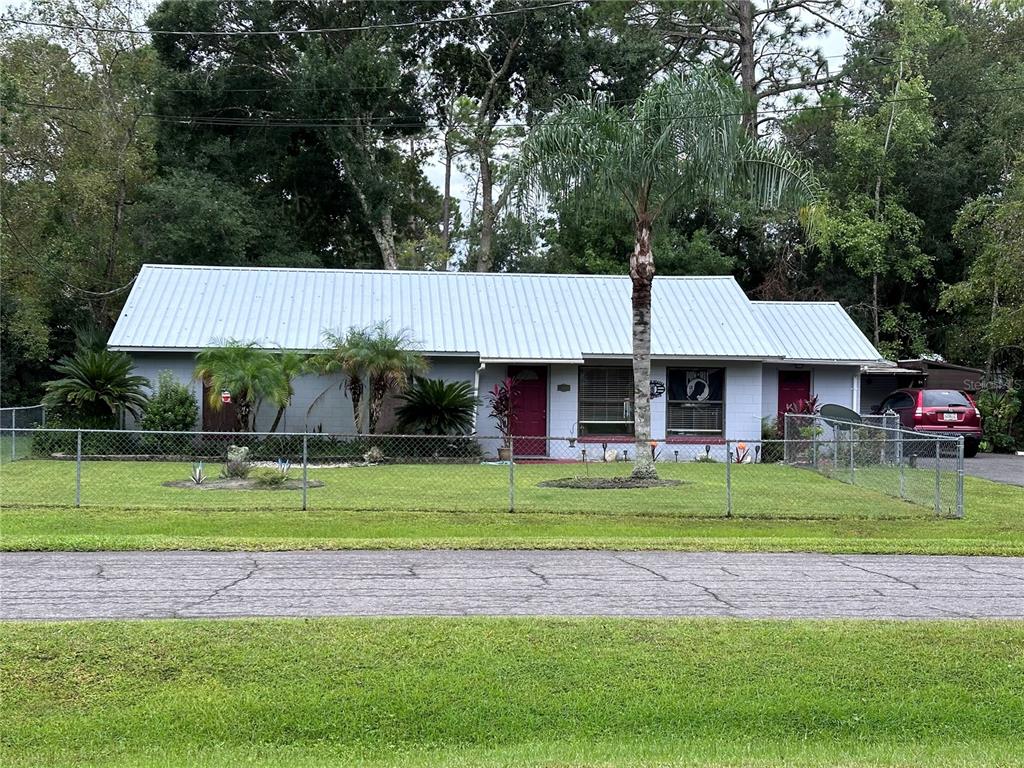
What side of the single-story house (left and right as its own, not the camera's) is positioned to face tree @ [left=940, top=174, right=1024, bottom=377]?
left

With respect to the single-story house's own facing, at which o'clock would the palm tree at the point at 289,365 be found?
The palm tree is roughly at 2 o'clock from the single-story house.

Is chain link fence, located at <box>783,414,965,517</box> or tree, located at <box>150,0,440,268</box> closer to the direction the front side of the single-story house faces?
the chain link fence

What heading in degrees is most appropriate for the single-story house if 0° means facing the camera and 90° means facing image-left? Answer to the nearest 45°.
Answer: approximately 0°

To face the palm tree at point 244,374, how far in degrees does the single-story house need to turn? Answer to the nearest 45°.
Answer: approximately 45° to its right

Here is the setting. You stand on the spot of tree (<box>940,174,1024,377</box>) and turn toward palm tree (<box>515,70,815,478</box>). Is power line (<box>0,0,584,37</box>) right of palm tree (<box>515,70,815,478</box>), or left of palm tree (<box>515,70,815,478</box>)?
right

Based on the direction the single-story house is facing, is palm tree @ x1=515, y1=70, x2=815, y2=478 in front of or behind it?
in front

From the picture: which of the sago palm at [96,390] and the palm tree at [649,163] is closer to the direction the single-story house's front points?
the palm tree

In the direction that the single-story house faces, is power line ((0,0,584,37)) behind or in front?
behind

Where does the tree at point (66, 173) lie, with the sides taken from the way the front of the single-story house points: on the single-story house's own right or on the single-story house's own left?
on the single-story house's own right

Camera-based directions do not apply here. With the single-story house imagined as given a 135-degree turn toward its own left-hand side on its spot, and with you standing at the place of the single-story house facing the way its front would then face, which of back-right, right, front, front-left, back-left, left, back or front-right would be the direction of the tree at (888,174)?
front

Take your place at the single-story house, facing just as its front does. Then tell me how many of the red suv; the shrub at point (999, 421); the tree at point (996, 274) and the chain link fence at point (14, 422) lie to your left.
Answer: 3

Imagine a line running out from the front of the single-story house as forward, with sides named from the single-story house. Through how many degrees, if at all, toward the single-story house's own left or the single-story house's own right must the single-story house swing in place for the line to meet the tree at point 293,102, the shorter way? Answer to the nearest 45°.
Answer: approximately 135° to the single-story house's own right

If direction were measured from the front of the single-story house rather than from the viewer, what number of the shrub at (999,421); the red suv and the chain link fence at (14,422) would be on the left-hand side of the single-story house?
2
